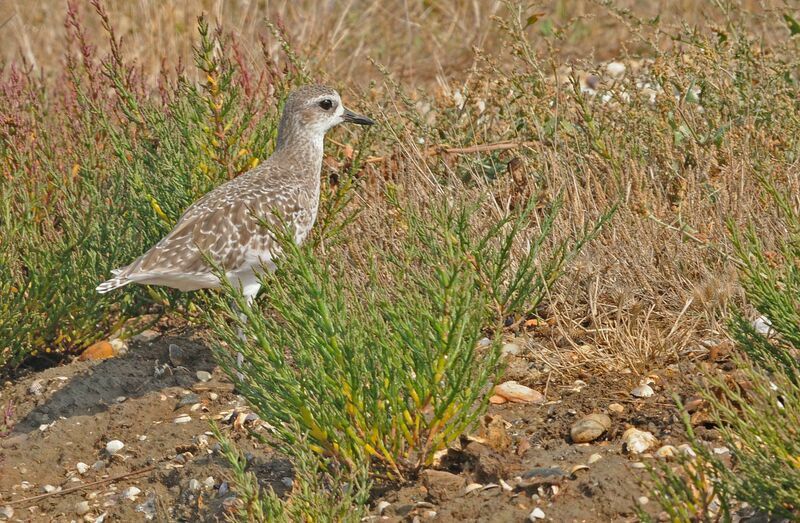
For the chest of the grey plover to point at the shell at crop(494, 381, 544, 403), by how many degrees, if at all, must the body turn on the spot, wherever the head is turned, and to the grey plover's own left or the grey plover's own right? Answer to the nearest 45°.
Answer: approximately 45° to the grey plover's own right

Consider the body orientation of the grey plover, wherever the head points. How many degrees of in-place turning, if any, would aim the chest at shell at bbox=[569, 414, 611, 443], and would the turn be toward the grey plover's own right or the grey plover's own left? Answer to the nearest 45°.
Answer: approximately 45° to the grey plover's own right

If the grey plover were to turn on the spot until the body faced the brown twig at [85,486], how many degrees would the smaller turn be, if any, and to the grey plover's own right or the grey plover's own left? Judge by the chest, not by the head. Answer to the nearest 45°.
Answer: approximately 135° to the grey plover's own right

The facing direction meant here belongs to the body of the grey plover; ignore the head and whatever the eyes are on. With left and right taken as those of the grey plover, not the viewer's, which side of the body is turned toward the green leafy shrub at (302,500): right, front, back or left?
right

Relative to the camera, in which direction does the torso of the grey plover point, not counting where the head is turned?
to the viewer's right

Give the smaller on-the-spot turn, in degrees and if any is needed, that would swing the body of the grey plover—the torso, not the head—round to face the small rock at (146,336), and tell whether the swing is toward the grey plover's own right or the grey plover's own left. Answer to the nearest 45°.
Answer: approximately 135° to the grey plover's own left

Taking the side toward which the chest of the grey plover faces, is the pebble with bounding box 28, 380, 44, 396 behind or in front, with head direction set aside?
behind

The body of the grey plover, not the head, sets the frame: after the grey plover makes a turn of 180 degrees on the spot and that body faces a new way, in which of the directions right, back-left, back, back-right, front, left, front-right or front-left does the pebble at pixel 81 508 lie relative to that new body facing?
front-left

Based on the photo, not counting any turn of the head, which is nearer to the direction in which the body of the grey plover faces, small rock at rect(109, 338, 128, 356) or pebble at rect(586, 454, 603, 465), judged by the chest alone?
the pebble

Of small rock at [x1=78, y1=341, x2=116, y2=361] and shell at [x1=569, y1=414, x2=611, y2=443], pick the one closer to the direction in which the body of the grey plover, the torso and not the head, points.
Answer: the shell

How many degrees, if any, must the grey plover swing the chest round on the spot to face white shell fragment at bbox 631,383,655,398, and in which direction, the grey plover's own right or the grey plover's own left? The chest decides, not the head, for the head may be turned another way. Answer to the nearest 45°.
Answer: approximately 45° to the grey plover's own right
